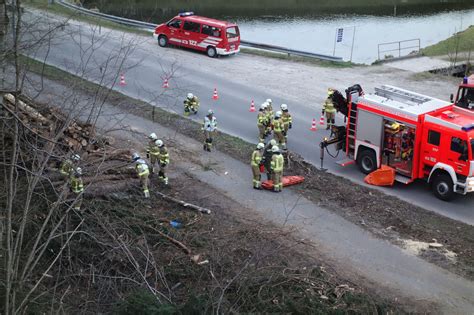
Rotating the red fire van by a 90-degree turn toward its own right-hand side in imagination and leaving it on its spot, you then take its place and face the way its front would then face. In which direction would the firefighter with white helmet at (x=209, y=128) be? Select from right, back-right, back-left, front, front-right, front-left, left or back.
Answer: back-right

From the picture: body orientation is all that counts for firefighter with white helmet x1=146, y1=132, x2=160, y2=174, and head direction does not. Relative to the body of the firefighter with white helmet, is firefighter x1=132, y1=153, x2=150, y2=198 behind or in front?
in front

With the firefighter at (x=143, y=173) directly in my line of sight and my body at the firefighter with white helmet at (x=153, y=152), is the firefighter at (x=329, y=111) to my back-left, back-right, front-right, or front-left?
back-left

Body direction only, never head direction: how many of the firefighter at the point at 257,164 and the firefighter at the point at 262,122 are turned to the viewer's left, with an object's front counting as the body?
0

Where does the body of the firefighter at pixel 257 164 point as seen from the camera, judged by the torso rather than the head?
to the viewer's right

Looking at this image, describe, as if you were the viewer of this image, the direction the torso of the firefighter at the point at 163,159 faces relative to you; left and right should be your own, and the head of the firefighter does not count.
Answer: facing to the left of the viewer

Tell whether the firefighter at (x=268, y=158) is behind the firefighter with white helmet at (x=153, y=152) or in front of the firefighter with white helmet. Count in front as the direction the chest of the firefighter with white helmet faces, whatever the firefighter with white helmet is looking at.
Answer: behind

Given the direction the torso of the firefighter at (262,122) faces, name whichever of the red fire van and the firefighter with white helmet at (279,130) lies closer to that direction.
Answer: the firefighter with white helmet

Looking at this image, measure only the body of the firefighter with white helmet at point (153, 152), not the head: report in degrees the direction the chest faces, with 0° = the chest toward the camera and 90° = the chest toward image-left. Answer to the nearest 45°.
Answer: approximately 45°

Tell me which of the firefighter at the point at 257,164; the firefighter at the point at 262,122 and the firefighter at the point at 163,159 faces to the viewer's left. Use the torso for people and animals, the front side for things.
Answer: the firefighter at the point at 163,159
